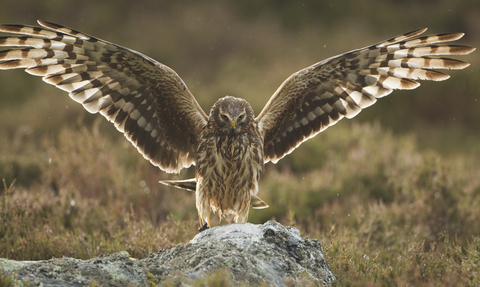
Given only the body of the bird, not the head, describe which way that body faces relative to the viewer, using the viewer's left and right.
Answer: facing the viewer
